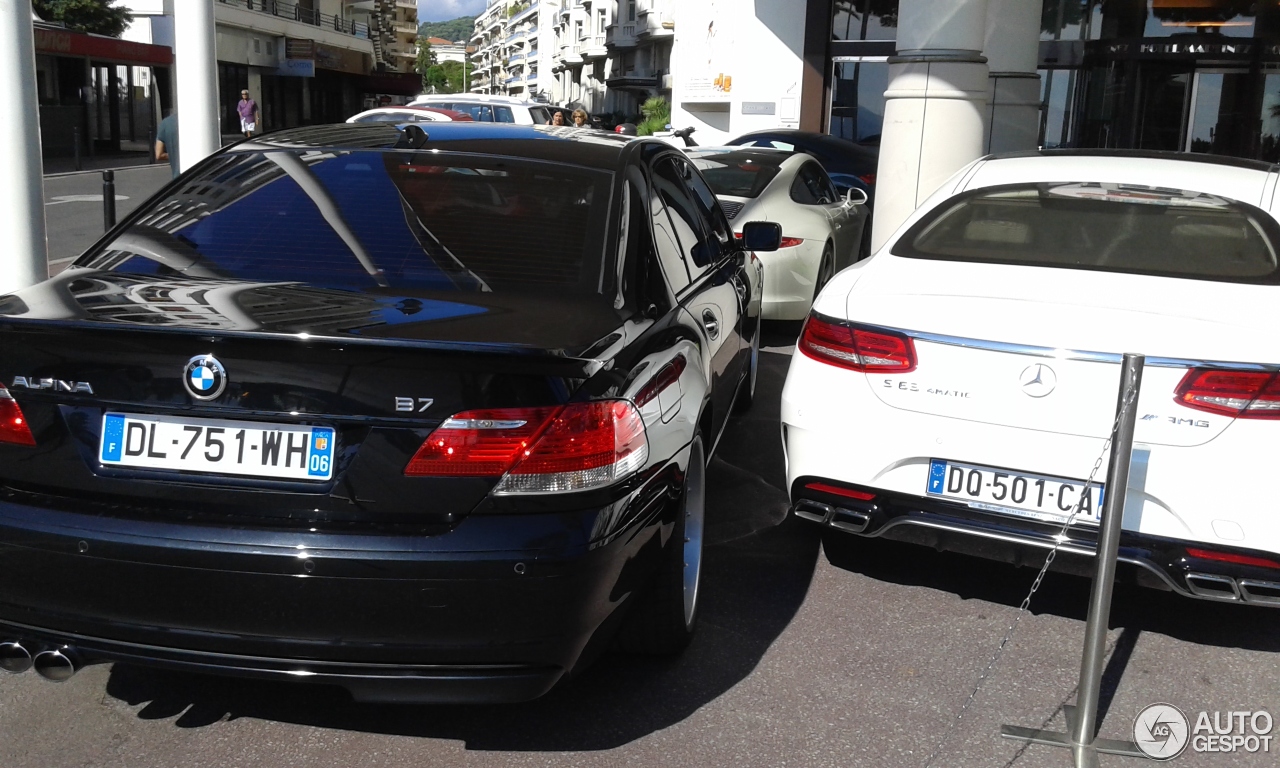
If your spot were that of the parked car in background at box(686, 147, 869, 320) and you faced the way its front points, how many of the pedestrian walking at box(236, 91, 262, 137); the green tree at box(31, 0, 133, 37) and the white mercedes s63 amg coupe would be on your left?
2

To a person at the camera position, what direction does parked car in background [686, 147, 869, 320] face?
facing away from the viewer and to the right of the viewer

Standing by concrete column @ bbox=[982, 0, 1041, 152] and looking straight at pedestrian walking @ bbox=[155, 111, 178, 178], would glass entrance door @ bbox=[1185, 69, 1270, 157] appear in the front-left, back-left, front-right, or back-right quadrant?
back-right

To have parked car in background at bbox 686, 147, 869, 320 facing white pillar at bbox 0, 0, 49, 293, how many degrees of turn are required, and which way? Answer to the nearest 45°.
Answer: approximately 180°

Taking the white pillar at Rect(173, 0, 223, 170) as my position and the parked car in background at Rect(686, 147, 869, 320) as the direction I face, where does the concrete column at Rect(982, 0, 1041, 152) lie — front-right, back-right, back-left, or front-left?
front-left

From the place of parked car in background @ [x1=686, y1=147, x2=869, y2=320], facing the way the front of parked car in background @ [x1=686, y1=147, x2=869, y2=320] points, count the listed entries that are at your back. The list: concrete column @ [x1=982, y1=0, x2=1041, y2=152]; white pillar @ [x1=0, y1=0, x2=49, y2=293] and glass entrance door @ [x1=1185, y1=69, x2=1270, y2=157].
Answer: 1

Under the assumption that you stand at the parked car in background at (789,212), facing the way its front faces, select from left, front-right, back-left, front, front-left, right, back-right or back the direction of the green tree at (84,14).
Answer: left

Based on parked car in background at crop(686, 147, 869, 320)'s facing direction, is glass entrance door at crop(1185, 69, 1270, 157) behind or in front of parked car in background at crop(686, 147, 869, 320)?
in front

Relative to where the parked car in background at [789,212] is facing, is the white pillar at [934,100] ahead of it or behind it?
ahead

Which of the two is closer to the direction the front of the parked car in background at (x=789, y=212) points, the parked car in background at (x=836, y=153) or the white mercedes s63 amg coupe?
the parked car in background

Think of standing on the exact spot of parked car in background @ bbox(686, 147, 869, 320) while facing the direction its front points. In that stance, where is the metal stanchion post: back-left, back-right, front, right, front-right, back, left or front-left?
back-right

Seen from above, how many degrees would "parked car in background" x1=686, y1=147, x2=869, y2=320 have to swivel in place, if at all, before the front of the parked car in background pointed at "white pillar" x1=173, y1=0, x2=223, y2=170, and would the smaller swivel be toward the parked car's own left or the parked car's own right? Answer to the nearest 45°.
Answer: approximately 135° to the parked car's own left
